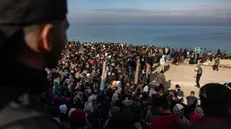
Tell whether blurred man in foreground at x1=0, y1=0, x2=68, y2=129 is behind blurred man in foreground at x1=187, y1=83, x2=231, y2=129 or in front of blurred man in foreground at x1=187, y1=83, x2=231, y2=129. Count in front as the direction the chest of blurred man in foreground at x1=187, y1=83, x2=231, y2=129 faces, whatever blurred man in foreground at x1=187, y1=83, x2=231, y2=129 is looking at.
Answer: behind

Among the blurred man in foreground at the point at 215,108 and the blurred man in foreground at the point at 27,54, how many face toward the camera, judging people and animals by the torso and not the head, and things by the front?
0

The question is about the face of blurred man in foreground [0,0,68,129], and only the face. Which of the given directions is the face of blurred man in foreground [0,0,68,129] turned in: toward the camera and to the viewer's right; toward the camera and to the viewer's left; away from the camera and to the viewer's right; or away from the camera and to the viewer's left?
away from the camera and to the viewer's right

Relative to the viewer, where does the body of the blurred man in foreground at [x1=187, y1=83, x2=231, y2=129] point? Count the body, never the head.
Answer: away from the camera

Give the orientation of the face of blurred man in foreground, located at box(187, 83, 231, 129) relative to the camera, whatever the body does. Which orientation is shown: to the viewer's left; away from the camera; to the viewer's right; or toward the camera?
away from the camera

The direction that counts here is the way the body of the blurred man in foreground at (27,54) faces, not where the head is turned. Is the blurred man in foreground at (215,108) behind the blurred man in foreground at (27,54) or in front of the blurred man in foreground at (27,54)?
in front

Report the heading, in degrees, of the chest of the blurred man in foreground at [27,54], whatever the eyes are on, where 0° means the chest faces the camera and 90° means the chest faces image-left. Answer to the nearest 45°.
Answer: approximately 225°
